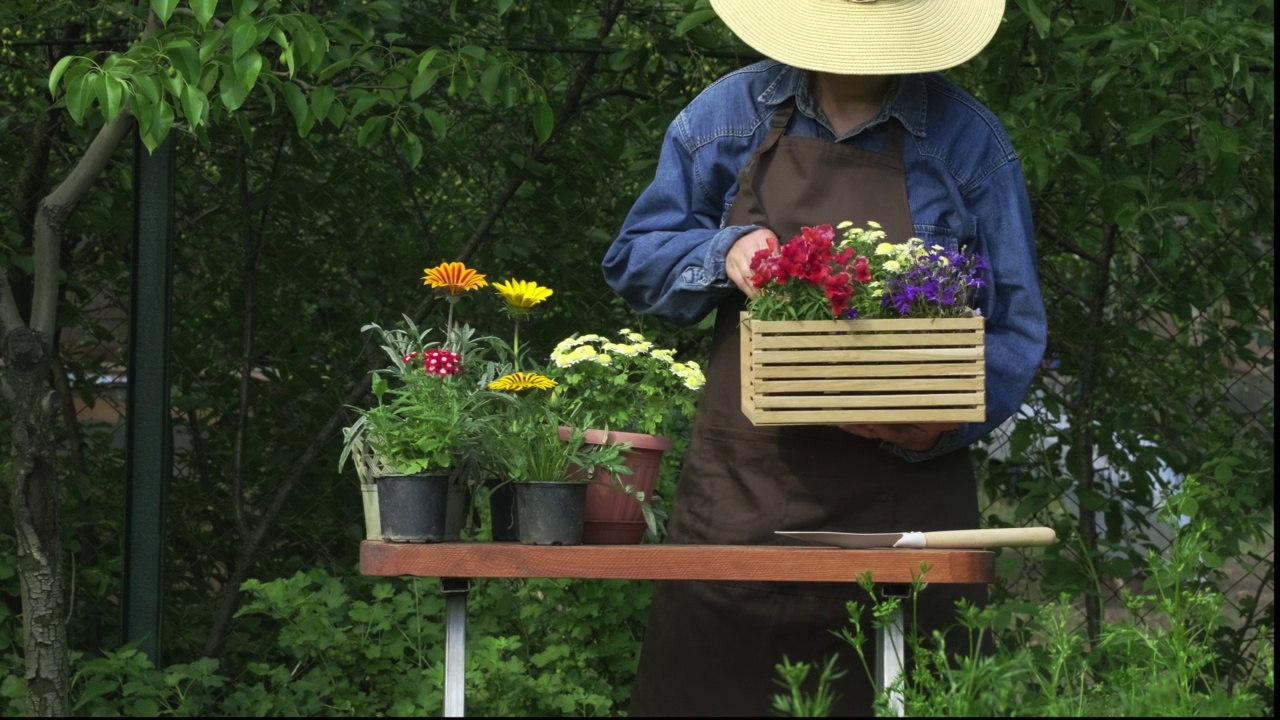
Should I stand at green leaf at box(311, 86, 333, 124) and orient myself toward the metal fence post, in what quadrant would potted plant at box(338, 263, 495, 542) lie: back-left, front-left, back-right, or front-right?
back-left

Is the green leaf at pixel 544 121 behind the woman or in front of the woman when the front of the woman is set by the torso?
behind

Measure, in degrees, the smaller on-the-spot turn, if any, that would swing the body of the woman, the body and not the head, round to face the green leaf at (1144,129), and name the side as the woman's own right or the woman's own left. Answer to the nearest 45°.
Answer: approximately 135° to the woman's own left

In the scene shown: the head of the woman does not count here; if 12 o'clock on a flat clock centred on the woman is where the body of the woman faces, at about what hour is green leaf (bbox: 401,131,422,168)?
The green leaf is roughly at 4 o'clock from the woman.

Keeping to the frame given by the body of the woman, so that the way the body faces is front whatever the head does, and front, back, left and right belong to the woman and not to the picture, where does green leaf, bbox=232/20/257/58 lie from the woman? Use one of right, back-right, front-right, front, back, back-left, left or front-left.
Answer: right

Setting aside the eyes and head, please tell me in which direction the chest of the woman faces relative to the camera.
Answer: toward the camera

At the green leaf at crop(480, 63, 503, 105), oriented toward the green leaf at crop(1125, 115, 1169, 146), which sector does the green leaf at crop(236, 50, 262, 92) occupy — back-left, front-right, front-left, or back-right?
back-right

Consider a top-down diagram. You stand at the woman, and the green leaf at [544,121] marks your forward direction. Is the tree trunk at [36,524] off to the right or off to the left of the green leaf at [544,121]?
left

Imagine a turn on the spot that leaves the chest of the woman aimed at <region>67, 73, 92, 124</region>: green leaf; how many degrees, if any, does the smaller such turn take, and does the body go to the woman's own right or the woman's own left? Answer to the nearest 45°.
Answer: approximately 90° to the woman's own right

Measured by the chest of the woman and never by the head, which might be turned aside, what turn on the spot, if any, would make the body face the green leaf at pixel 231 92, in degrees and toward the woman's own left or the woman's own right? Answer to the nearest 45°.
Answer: approximately 90° to the woman's own right

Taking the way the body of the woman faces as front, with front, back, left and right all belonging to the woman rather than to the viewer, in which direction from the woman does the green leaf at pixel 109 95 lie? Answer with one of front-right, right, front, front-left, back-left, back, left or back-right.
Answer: right

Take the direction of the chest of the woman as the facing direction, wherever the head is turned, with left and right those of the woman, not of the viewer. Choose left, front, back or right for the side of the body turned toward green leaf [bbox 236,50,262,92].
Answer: right

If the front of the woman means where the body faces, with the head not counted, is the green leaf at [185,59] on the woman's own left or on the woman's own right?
on the woman's own right
